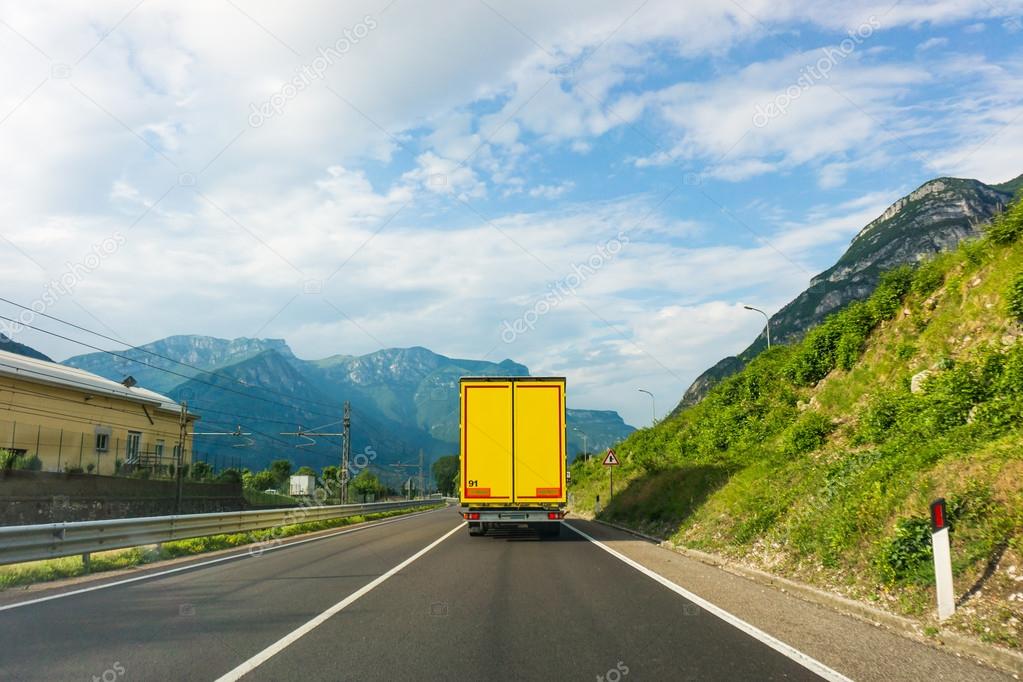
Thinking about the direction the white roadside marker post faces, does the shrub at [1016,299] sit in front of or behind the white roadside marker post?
behind

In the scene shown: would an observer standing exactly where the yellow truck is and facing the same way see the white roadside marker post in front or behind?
behind

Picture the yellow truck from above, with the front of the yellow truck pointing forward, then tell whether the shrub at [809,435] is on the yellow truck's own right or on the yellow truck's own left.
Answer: on the yellow truck's own right

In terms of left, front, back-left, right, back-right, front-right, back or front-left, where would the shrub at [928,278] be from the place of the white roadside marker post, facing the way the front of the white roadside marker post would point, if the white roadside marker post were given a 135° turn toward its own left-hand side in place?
front-left

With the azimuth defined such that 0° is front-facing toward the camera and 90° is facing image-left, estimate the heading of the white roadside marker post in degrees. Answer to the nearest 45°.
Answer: approximately 0°

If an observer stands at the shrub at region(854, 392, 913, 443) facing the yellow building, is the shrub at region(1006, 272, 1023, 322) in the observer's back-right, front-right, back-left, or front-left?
back-right

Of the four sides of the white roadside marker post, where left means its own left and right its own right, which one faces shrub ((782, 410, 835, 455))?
back

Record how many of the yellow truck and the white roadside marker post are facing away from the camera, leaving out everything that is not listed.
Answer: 1

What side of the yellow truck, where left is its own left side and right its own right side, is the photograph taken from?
back

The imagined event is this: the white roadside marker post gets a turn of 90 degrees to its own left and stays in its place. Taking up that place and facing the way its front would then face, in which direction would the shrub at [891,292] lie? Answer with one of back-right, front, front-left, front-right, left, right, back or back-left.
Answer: left

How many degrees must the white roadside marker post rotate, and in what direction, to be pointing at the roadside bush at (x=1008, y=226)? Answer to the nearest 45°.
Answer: approximately 180°
